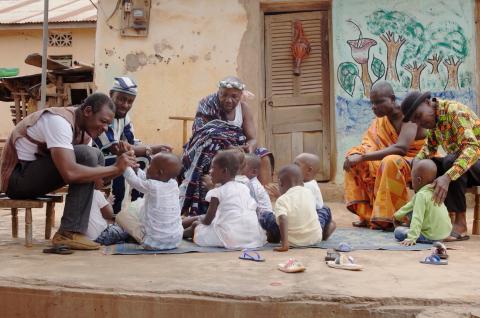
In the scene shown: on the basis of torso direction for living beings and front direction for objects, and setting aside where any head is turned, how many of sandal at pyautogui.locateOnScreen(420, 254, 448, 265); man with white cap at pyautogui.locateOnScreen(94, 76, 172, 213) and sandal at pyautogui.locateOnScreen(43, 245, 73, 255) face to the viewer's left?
1

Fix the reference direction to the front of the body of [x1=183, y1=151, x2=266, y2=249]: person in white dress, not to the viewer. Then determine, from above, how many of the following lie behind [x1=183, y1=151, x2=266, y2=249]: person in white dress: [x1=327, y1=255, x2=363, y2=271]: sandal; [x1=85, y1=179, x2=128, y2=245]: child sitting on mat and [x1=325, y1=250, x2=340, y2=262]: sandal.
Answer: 2

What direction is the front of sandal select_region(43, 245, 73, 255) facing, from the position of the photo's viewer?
facing to the right of the viewer

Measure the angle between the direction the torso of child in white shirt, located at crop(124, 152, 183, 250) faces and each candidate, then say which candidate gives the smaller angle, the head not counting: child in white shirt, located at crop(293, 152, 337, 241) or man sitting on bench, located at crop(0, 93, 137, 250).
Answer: the man sitting on bench

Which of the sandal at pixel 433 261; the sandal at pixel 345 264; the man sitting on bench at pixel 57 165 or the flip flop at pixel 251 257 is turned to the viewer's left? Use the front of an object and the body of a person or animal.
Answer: the sandal at pixel 433 261

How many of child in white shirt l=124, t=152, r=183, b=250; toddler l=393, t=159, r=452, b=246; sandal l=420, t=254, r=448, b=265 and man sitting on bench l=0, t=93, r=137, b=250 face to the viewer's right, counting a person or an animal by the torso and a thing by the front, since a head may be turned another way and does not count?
1

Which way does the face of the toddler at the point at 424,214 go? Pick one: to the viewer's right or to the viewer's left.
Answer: to the viewer's left

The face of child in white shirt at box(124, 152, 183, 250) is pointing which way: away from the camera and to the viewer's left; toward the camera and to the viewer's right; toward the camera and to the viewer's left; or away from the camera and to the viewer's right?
away from the camera and to the viewer's left

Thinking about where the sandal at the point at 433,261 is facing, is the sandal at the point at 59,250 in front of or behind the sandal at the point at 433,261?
in front
